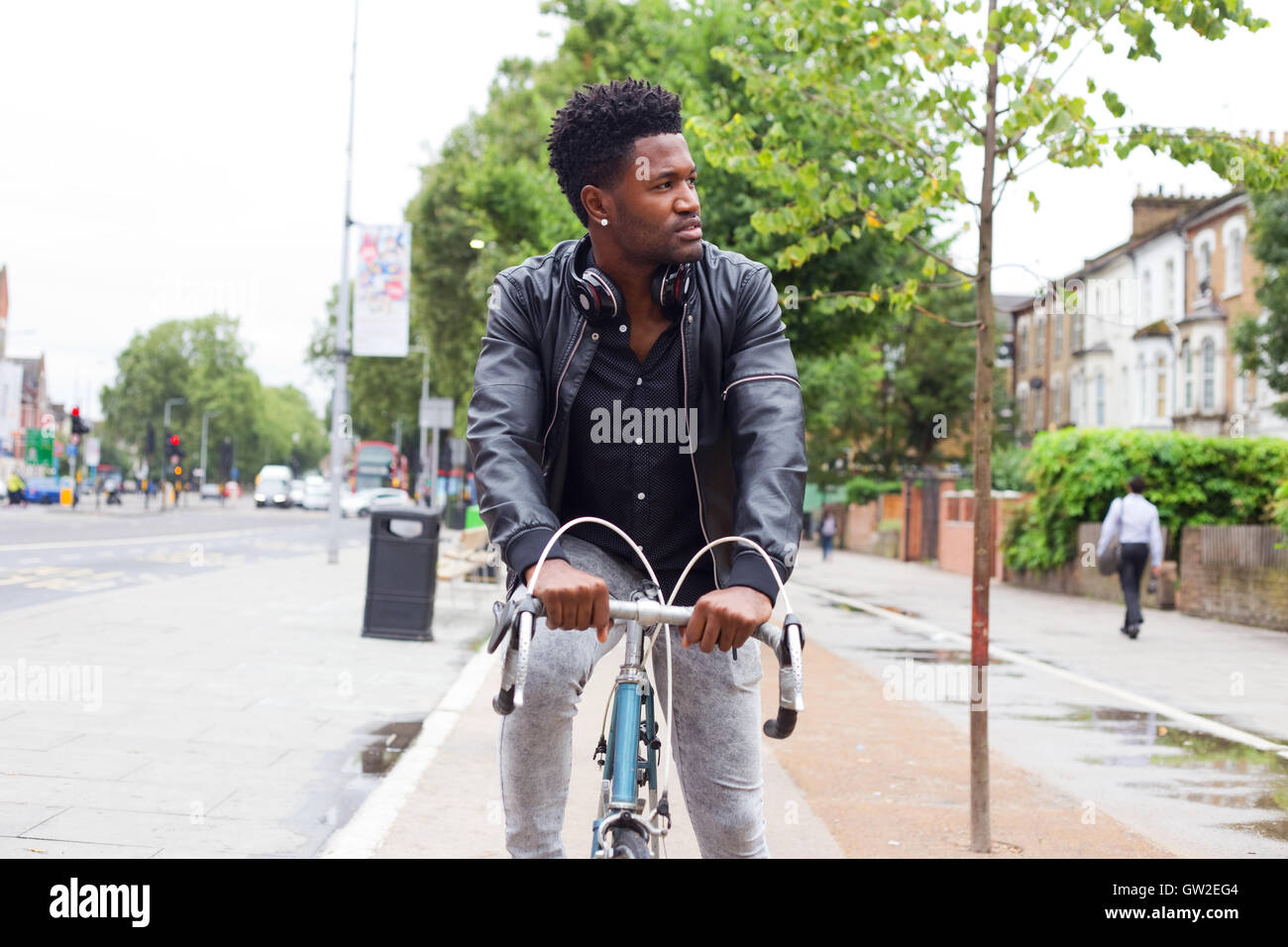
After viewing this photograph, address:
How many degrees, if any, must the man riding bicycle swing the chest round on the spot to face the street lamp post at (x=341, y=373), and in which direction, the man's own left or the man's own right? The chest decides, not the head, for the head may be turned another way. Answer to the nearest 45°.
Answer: approximately 180°

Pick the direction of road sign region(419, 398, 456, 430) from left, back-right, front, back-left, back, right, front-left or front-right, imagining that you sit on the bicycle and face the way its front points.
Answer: back

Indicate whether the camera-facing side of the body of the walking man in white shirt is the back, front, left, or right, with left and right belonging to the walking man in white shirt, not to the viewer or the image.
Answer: back

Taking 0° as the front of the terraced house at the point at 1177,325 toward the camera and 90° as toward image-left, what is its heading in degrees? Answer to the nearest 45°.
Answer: approximately 45°

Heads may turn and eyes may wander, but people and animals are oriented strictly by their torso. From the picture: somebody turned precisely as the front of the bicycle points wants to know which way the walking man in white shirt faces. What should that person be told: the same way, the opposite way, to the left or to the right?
the opposite way

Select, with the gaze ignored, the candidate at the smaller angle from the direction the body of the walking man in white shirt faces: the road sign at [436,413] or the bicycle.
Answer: the road sign

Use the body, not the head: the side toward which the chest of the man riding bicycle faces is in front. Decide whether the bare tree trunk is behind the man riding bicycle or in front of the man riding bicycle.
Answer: behind

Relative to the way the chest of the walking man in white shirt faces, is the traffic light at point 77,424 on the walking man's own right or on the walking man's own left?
on the walking man's own left

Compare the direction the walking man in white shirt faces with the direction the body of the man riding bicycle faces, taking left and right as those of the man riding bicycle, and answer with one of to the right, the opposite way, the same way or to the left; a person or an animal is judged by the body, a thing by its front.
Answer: the opposite way

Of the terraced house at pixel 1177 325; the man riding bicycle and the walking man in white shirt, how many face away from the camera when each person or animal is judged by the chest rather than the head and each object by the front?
1

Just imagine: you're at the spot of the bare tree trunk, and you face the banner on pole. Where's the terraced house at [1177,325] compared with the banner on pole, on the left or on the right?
right

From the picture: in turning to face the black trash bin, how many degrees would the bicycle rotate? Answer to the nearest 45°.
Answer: approximately 180°

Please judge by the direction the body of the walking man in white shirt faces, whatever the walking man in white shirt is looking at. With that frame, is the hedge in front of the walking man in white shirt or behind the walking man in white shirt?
in front
